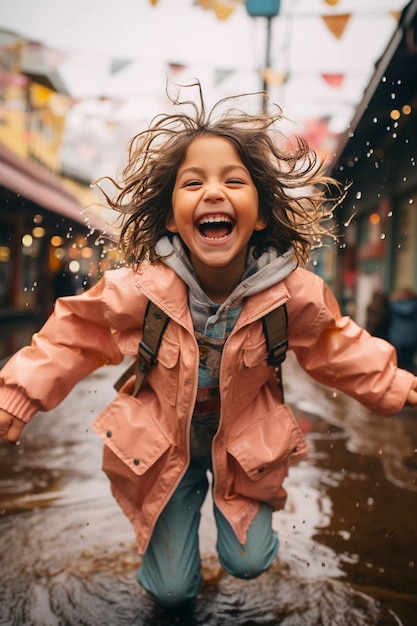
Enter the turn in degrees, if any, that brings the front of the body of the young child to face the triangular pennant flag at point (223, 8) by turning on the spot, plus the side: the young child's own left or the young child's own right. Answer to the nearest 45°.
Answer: approximately 180°

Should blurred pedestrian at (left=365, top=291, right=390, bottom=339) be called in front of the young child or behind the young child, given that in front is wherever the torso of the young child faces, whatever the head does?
behind

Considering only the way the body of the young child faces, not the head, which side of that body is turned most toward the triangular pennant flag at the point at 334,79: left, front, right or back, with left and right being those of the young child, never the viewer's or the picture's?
back

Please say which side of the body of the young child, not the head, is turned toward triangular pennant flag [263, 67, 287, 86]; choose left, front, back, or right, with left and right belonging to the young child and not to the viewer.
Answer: back

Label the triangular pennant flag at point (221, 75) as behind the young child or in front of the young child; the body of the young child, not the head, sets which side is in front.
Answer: behind

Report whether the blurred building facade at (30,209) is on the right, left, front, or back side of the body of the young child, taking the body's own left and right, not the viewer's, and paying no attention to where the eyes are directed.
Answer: back

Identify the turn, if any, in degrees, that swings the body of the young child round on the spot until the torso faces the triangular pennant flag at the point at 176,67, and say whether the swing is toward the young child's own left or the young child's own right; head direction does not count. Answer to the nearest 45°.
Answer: approximately 180°

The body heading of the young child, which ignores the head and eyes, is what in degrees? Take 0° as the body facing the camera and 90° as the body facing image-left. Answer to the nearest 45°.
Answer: approximately 0°

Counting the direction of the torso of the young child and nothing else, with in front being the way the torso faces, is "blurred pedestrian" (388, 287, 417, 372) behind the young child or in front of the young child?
behind

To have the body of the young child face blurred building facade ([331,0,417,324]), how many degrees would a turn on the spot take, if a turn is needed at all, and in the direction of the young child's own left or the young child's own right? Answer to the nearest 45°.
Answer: approximately 180°

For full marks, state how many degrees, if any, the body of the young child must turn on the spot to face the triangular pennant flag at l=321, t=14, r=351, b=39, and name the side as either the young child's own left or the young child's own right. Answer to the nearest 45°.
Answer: approximately 180°
